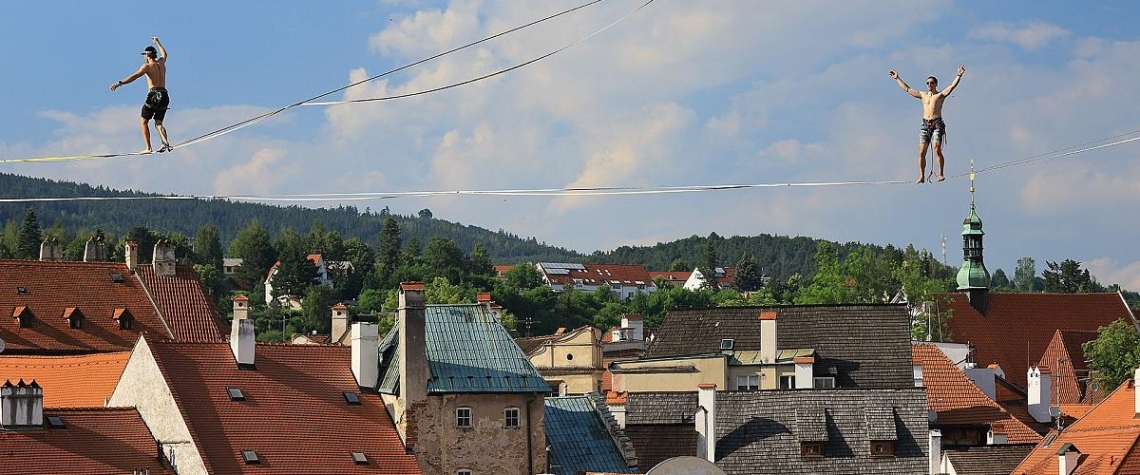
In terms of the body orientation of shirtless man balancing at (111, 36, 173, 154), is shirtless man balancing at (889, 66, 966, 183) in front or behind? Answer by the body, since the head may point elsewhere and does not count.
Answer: behind
